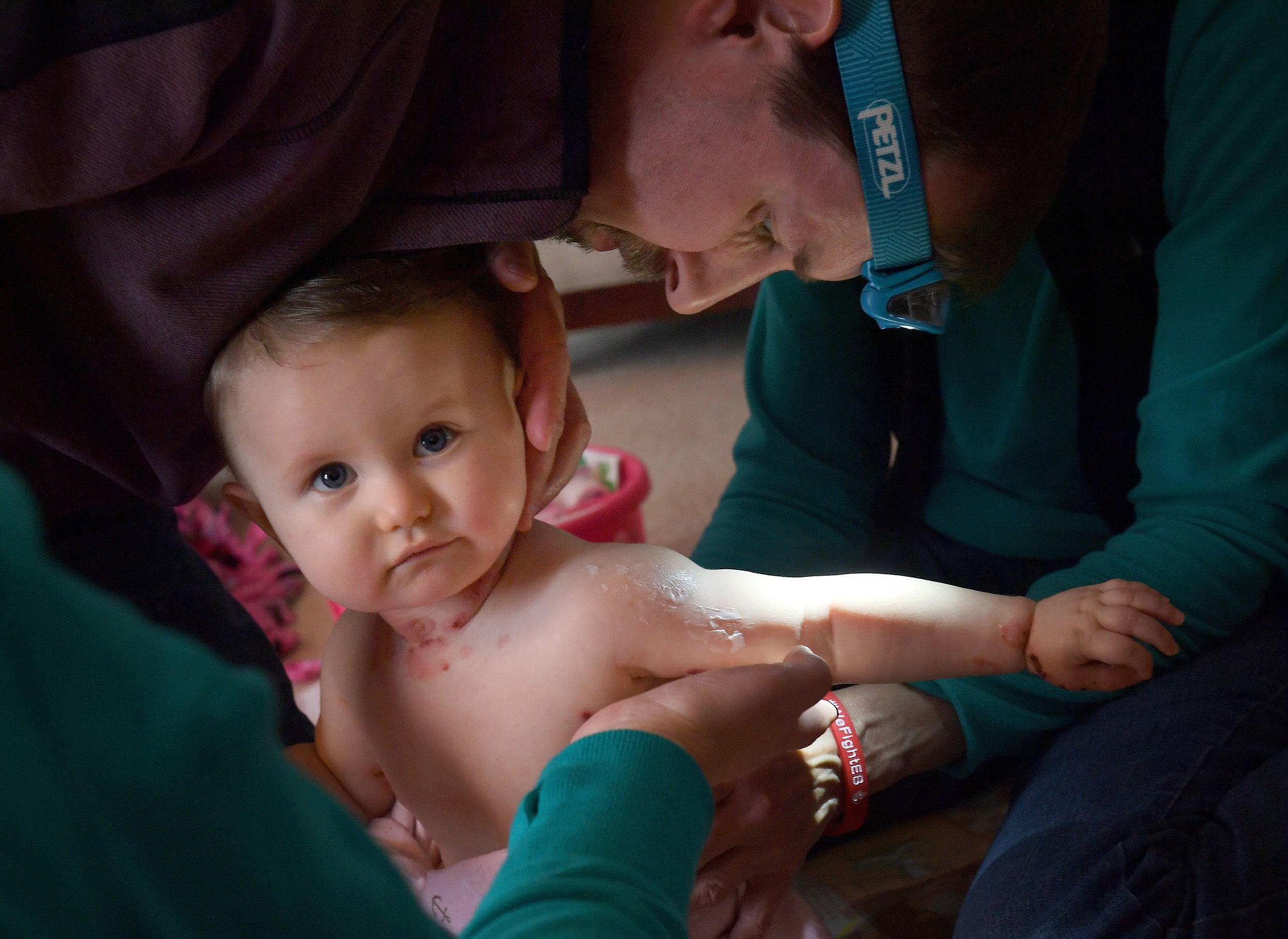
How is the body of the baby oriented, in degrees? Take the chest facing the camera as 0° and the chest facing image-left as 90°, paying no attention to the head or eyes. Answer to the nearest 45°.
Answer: approximately 0°

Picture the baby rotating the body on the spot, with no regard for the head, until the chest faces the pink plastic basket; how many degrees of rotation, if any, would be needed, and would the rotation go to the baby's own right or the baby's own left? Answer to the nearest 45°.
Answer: approximately 180°
